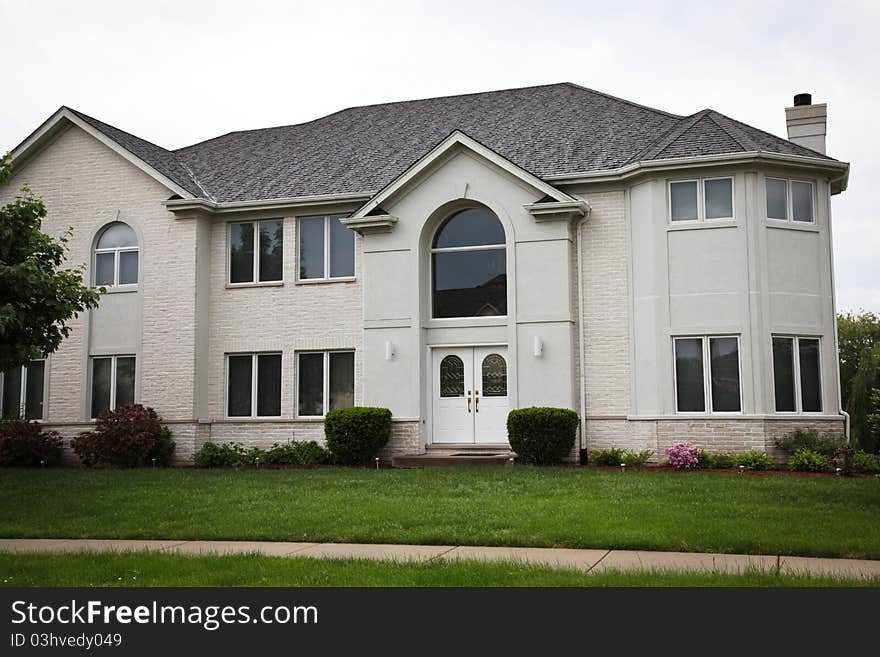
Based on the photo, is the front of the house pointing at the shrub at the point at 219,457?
no

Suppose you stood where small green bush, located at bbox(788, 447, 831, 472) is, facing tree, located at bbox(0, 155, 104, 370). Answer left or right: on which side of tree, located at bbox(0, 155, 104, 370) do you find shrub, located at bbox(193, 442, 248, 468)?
right

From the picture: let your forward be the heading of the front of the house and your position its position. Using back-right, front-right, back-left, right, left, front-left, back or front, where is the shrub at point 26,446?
right

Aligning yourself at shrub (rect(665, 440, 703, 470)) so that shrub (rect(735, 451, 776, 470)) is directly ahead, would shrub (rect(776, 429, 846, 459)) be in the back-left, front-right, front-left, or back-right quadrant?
front-left

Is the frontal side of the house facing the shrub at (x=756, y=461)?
no

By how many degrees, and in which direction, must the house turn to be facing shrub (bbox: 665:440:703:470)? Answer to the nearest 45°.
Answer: approximately 45° to its left

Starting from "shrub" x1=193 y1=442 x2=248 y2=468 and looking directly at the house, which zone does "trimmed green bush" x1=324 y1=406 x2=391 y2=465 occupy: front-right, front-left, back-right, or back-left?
front-right

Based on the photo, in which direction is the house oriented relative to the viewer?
toward the camera

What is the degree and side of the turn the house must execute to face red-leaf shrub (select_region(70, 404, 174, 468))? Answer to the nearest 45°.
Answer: approximately 90° to its right

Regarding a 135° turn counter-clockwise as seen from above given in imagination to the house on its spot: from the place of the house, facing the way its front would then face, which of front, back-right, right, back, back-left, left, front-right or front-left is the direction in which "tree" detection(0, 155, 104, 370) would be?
back

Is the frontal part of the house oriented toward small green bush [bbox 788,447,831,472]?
no
